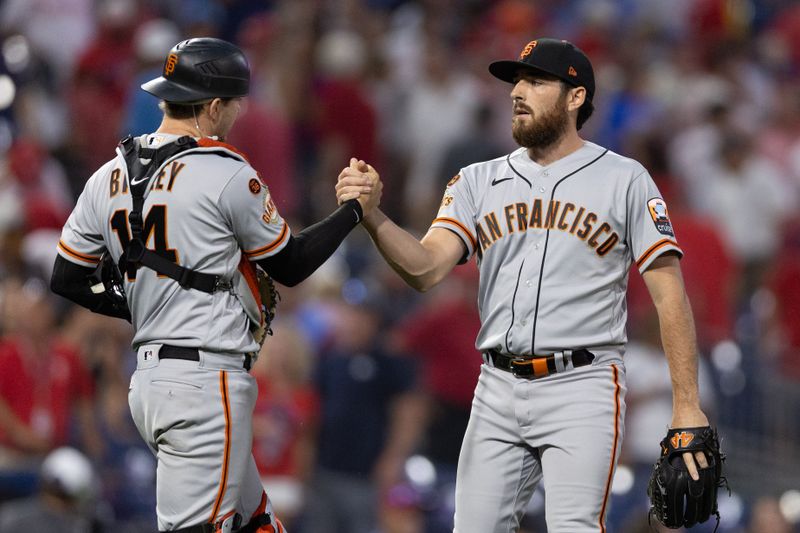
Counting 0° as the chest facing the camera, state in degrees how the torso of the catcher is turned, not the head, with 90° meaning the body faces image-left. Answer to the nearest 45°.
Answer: approximately 225°

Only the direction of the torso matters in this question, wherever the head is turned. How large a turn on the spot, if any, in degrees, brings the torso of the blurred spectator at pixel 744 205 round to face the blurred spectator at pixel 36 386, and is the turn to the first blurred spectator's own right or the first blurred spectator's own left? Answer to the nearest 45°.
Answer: approximately 45° to the first blurred spectator's own right

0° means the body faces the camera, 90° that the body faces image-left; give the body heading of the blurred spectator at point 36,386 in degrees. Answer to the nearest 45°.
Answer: approximately 0°

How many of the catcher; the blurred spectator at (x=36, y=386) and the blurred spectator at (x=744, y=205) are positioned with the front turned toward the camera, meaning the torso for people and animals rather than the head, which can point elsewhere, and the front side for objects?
2

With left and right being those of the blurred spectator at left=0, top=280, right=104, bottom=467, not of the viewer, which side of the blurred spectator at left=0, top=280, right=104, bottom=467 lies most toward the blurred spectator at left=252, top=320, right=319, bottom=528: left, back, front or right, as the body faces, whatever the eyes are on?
left

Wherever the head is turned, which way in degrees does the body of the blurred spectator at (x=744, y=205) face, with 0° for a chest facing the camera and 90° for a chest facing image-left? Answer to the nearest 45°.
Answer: approximately 0°

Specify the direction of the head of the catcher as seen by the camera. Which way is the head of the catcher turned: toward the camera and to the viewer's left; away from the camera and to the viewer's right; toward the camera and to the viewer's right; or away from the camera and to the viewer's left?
away from the camera and to the viewer's right

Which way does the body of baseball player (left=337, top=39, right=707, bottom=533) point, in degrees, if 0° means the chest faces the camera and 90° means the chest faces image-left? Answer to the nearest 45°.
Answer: approximately 45°

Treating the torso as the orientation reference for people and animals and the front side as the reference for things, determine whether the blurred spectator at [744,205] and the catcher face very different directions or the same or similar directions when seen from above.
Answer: very different directions

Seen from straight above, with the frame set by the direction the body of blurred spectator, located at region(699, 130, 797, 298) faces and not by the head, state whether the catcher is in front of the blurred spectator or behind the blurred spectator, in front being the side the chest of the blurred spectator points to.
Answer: in front

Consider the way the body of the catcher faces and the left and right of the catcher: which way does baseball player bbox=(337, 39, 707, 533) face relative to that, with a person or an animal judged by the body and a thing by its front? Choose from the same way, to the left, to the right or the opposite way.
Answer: the opposite way
